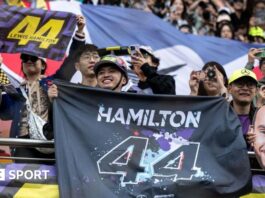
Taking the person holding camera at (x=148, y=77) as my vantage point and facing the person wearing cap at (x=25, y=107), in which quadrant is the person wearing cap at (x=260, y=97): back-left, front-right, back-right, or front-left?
back-left

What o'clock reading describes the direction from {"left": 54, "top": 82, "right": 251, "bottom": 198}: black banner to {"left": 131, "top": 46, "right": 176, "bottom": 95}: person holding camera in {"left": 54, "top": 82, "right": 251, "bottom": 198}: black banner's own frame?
The person holding camera is roughly at 6 o'clock from the black banner.

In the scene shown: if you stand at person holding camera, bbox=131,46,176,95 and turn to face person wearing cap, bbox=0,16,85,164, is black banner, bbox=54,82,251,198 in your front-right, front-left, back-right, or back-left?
front-left

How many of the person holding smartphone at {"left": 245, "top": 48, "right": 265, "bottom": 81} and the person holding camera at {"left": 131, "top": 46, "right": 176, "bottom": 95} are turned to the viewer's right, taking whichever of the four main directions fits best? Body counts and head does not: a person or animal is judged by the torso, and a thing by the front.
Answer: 0

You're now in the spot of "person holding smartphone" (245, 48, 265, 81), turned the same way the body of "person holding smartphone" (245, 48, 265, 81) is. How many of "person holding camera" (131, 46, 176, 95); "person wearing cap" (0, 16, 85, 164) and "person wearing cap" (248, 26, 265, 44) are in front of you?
2

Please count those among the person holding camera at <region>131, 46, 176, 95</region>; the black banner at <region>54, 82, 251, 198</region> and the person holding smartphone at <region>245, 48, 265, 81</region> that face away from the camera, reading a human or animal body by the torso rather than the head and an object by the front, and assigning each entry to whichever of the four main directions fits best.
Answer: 0

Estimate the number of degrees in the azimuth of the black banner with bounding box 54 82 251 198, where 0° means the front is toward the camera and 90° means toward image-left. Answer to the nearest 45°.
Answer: approximately 0°

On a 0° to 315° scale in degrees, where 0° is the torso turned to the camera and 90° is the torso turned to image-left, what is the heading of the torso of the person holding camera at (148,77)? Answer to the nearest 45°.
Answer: approximately 45°

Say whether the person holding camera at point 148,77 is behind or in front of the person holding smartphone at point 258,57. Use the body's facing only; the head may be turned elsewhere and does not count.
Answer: in front
